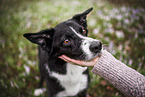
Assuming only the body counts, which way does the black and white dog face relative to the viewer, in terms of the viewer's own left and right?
facing the viewer and to the right of the viewer
